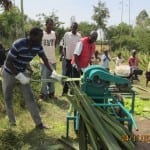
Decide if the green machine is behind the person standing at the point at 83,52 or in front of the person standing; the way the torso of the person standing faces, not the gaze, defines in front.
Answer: in front

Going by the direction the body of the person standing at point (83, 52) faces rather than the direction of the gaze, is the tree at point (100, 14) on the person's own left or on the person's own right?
on the person's own left

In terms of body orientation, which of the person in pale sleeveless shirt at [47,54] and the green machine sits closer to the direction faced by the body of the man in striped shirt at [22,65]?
the green machine

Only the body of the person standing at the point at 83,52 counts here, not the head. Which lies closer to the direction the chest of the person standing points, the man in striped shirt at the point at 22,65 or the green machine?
the green machine

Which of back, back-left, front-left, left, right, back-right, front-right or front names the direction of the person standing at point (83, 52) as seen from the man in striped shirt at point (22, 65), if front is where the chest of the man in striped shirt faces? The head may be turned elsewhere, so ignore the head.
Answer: left

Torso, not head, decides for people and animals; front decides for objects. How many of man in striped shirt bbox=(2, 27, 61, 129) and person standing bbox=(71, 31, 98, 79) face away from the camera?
0

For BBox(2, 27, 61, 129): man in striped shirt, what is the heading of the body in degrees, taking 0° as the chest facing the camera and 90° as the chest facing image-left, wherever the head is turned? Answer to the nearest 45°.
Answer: approximately 315°

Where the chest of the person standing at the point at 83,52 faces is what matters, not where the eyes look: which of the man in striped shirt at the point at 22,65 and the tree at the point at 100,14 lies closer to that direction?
the man in striped shirt

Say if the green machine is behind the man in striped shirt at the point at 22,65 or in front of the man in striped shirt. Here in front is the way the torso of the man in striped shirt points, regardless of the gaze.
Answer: in front

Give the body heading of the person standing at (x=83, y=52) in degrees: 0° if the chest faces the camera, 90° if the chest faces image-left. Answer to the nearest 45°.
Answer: approximately 315°
